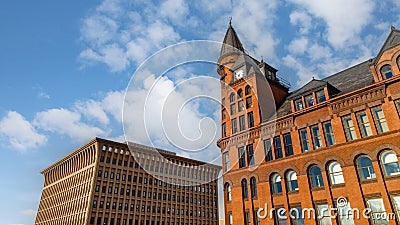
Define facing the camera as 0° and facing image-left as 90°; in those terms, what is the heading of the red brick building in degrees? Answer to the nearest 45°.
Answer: approximately 45°
